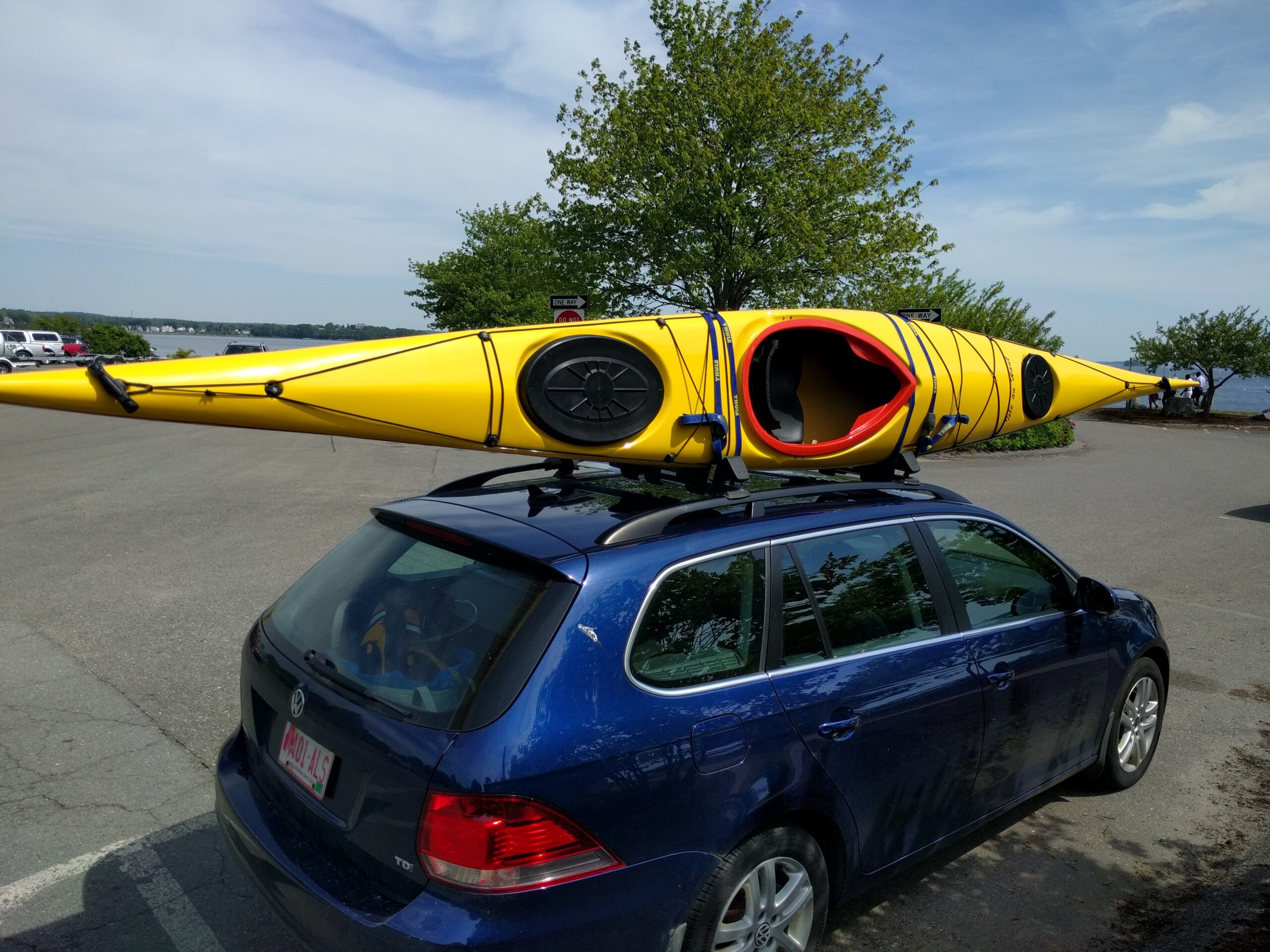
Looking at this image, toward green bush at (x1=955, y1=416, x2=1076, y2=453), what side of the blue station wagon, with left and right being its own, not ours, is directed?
front

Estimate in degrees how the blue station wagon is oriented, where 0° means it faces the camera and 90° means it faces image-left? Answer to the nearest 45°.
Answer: approximately 225°

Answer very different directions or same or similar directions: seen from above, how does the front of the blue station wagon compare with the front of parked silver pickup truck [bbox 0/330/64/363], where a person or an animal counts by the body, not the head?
very different directions

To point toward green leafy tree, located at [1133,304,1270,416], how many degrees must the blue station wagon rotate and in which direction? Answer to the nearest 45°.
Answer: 0° — it already faces it

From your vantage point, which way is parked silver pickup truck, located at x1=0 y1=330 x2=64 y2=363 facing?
to the viewer's left

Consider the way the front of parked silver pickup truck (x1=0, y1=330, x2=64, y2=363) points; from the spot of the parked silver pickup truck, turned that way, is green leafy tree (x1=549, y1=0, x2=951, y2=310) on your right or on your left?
on your left

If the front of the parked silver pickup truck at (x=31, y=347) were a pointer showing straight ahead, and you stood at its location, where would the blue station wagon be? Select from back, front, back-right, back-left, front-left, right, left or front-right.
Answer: left

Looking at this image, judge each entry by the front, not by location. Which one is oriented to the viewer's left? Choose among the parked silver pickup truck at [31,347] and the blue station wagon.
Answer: the parked silver pickup truck

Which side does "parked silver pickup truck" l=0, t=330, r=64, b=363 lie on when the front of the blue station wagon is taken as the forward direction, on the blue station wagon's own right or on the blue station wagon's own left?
on the blue station wagon's own left

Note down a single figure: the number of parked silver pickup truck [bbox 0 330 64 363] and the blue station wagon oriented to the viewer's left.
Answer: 1
